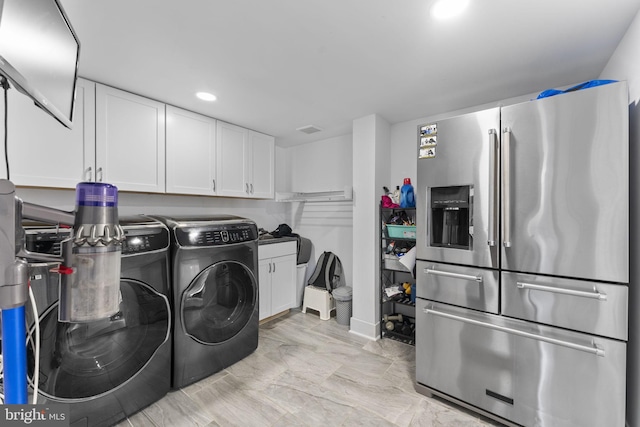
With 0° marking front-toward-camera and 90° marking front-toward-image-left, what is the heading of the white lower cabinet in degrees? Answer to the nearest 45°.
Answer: approximately 315°

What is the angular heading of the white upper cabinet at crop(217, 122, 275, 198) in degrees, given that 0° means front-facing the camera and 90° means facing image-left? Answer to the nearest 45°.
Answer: approximately 315°
